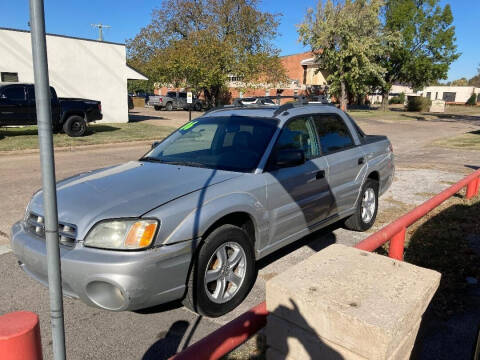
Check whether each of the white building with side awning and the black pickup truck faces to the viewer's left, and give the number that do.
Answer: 1

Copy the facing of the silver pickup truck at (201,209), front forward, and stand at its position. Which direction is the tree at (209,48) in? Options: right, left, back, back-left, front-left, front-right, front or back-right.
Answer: back-right

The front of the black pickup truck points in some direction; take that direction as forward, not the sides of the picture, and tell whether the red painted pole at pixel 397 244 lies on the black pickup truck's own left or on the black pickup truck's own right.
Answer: on the black pickup truck's own left

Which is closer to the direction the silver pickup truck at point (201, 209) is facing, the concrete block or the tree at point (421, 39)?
the concrete block

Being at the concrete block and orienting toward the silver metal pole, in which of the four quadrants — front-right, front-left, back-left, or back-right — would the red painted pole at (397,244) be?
back-right

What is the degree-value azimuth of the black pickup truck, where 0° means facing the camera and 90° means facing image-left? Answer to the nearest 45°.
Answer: approximately 90°

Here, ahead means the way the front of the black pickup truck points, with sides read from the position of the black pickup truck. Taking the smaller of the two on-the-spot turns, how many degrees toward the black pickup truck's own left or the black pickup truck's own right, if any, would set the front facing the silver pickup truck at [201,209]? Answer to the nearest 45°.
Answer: approximately 90° to the black pickup truck's own left

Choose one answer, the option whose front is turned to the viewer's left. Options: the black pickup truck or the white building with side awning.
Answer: the black pickup truck

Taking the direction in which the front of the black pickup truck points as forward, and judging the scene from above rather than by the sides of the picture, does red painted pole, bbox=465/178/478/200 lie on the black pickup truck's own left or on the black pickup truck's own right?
on the black pickup truck's own left

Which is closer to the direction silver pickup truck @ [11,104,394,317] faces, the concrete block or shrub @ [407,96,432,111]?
the concrete block

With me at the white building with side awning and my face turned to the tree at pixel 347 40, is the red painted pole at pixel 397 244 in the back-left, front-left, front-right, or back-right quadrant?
back-right

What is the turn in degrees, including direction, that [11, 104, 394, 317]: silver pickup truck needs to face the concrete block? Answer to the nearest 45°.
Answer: approximately 45° to its left

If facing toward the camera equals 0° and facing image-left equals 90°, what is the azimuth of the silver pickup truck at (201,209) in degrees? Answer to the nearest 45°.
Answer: approximately 45°
